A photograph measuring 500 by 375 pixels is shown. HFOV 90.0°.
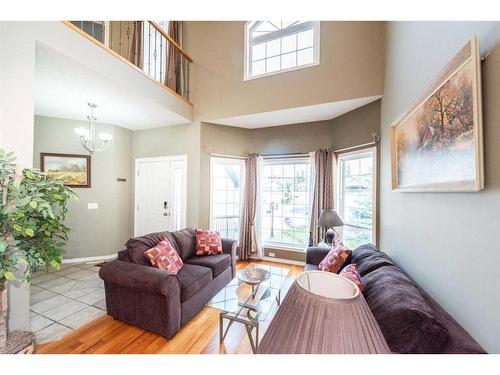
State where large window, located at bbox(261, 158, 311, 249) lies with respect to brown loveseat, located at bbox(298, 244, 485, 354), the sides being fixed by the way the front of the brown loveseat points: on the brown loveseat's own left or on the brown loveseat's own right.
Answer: on the brown loveseat's own right

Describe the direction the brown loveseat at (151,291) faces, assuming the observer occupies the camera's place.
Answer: facing the viewer and to the right of the viewer

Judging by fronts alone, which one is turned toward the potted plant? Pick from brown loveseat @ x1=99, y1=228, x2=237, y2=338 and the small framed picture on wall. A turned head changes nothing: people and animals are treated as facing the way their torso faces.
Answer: the small framed picture on wall

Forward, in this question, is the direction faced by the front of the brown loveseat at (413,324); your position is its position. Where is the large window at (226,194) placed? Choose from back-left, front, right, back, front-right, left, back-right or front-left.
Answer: front-right

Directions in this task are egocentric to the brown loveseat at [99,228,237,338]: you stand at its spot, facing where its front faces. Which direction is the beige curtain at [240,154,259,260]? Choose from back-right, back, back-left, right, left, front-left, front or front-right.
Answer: left

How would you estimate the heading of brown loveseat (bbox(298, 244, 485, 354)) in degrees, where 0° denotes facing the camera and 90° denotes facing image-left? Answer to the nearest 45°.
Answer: approximately 90°

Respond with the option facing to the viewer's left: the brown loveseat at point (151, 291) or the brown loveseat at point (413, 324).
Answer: the brown loveseat at point (413, 324)

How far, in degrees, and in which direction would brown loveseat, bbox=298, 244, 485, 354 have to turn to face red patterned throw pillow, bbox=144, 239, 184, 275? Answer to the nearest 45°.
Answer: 0° — it already faces it

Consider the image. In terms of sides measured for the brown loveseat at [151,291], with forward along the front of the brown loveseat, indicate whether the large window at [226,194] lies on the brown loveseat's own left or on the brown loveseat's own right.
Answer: on the brown loveseat's own left

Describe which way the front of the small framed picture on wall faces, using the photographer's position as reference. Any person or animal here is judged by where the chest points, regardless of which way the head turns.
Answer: facing the viewer
